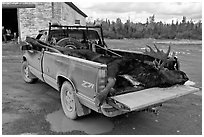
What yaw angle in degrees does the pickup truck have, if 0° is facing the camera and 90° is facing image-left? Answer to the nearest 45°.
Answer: approximately 135°
